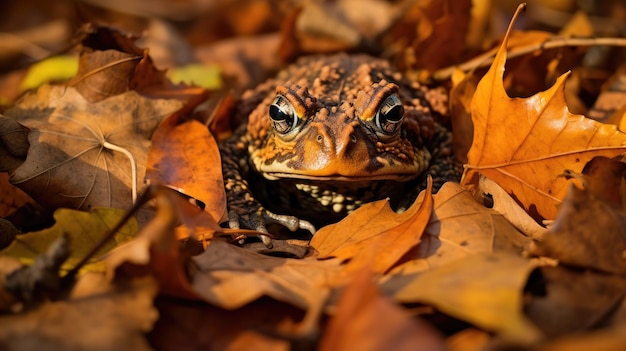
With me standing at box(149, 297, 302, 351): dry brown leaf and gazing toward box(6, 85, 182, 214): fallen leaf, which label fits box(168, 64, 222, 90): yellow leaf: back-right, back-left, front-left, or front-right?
front-right

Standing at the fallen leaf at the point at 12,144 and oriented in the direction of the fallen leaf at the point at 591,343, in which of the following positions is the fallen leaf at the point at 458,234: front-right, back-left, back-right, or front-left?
front-left

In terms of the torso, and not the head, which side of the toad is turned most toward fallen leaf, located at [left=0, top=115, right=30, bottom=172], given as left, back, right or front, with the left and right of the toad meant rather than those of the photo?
right

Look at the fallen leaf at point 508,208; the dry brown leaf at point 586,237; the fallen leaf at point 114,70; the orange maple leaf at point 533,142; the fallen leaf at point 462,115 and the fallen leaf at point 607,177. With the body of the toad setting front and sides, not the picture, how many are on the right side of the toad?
1

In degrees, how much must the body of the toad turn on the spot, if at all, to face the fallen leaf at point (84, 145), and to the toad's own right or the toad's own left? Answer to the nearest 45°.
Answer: approximately 90° to the toad's own right

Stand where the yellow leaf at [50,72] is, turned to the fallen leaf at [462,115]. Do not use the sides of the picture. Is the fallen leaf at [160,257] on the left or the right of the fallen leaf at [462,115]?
right

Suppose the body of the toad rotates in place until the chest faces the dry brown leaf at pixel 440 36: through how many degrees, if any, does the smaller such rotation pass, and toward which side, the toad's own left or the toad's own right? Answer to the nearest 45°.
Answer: approximately 135° to the toad's own left

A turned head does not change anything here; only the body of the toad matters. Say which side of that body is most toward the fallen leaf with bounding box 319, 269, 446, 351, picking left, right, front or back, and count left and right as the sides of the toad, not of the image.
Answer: front

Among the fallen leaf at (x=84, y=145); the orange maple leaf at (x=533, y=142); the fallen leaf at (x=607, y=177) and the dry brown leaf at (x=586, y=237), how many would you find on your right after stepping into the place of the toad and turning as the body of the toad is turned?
1

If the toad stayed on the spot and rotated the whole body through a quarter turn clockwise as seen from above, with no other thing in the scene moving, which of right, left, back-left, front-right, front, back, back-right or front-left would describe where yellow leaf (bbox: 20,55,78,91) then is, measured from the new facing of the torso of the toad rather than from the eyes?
front-right

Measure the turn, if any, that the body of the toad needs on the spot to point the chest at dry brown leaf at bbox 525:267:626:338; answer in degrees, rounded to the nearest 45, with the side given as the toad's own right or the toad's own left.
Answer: approximately 45° to the toad's own left

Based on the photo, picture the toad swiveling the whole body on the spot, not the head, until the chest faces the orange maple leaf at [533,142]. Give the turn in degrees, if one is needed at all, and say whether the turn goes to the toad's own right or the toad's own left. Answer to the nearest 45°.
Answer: approximately 90° to the toad's own left

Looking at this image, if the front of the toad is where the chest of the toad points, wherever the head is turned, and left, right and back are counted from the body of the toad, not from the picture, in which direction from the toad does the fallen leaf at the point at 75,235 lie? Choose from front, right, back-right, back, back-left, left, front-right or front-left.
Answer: front-right

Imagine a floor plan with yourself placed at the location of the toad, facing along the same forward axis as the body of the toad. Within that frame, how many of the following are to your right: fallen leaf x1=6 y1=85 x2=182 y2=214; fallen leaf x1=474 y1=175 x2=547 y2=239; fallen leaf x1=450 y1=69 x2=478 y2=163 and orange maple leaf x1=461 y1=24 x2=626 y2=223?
1

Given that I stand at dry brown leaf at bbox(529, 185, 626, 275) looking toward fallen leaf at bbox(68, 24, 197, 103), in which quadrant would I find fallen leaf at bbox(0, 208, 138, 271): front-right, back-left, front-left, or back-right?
front-left

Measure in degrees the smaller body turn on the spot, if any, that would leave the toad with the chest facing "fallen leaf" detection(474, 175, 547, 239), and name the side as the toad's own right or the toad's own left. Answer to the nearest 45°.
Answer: approximately 45° to the toad's own left

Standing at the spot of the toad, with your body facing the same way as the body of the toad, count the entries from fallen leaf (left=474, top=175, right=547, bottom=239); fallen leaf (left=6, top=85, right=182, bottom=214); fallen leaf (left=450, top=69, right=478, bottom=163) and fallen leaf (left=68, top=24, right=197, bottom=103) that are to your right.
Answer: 2

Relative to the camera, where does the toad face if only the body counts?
toward the camera
